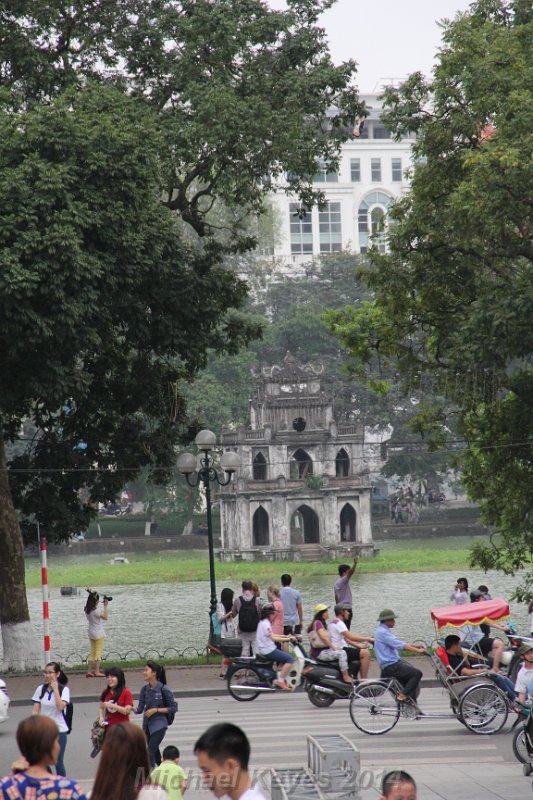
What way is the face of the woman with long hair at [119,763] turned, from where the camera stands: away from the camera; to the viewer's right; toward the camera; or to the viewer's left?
away from the camera

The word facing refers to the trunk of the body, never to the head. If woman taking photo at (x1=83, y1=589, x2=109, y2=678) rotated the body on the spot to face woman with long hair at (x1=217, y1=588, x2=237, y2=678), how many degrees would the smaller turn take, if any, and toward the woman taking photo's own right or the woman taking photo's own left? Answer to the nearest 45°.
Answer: approximately 45° to the woman taking photo's own right

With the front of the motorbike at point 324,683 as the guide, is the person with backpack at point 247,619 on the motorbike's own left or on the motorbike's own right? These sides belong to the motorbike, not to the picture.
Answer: on the motorbike's own left

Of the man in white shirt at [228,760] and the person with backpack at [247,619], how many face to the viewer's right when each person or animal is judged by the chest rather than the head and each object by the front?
0

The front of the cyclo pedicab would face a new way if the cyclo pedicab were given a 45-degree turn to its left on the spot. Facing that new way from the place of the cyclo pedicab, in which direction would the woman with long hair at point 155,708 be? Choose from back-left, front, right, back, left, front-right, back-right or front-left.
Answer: back

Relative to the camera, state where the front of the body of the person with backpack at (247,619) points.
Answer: away from the camera

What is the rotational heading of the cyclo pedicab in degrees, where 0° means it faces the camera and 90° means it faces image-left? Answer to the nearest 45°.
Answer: approximately 270°
